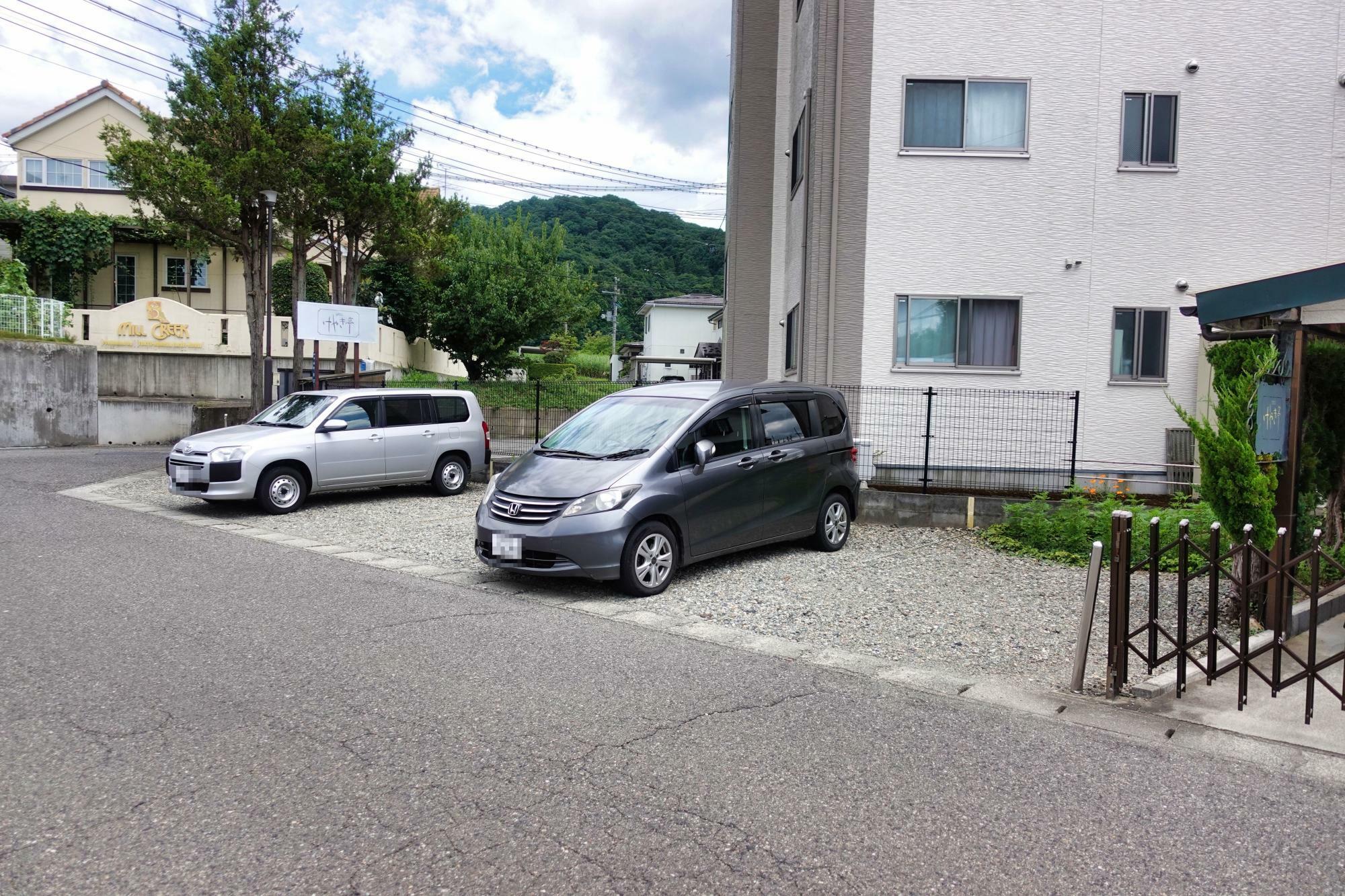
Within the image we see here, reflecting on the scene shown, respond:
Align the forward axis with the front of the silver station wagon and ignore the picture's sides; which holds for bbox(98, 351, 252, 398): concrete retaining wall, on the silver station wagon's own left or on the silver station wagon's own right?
on the silver station wagon's own right

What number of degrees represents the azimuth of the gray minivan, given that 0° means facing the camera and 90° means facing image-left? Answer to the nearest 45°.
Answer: approximately 45°

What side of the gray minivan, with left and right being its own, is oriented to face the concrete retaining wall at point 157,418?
right

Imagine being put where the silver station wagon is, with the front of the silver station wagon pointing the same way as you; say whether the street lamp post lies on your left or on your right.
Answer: on your right

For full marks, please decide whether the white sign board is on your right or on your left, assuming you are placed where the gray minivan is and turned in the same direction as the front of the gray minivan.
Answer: on your right

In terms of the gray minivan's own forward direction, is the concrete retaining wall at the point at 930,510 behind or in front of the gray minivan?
behind
